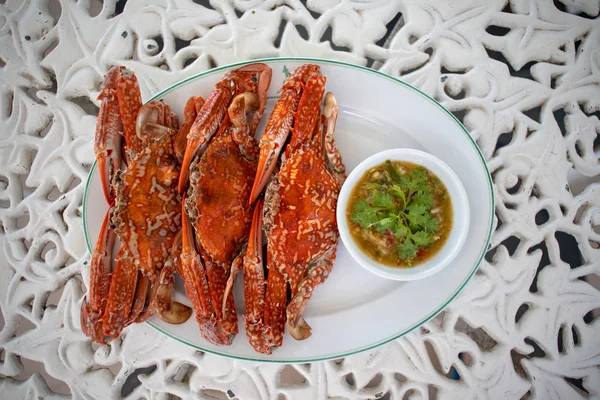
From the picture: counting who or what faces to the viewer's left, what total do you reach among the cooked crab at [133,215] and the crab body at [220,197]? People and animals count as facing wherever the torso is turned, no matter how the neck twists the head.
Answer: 2

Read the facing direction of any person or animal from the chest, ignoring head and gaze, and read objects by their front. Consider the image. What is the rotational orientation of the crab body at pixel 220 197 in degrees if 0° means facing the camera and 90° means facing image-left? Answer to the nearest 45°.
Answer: approximately 90°

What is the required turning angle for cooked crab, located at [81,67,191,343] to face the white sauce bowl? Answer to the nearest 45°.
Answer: approximately 135° to its left

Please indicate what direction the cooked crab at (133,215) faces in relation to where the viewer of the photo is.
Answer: facing to the left of the viewer
